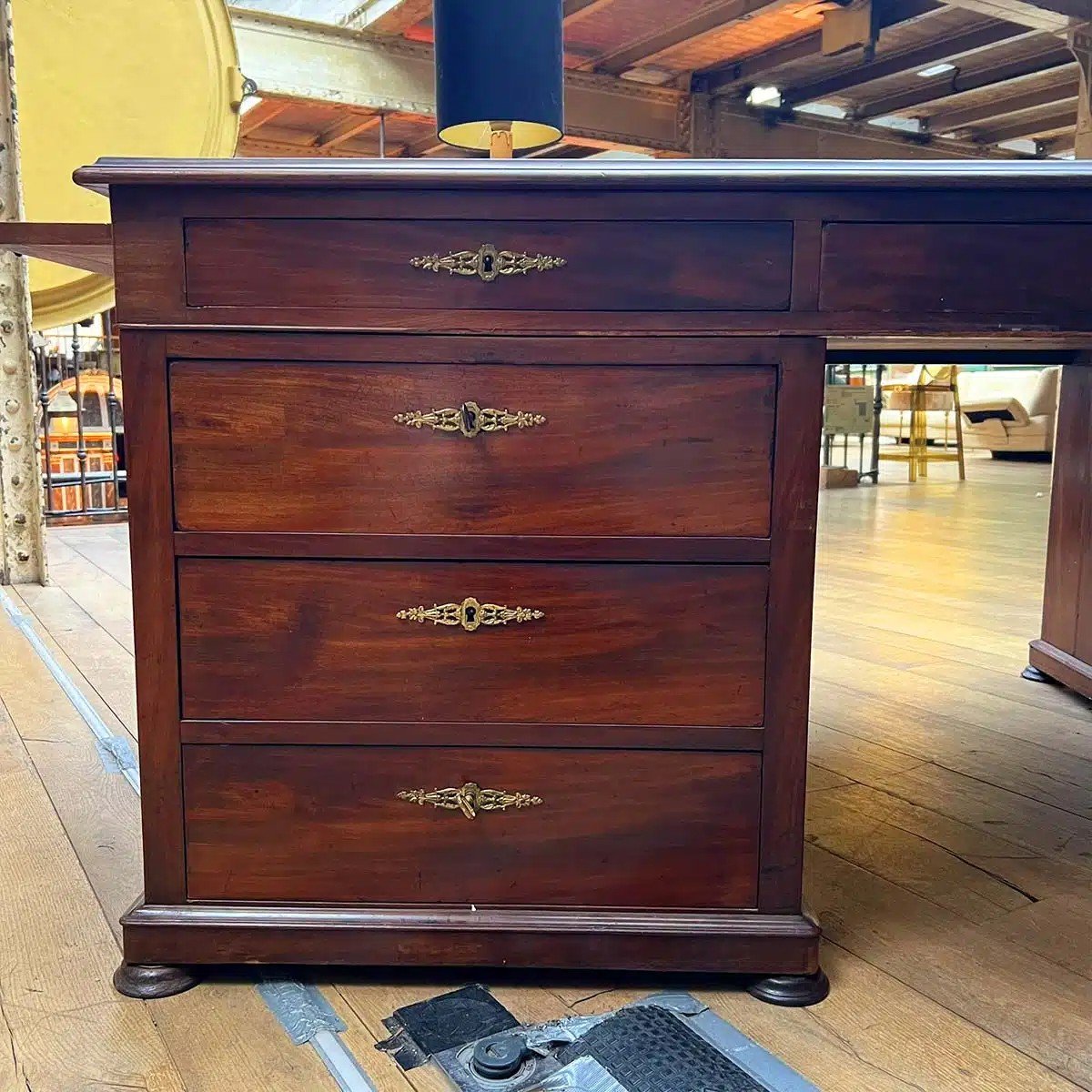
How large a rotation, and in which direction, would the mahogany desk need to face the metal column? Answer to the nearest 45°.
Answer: approximately 135° to its right

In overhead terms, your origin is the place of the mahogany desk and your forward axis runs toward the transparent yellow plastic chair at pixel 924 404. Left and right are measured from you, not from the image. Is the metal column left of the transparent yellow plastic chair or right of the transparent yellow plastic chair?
left

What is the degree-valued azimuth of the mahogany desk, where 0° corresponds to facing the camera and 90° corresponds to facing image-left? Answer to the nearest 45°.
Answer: approximately 0°

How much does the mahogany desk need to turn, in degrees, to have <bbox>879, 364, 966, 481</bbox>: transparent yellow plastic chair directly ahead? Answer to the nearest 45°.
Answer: approximately 180°

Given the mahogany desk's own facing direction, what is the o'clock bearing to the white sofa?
The white sofa is roughly at 7 o'clock from the mahogany desk.
